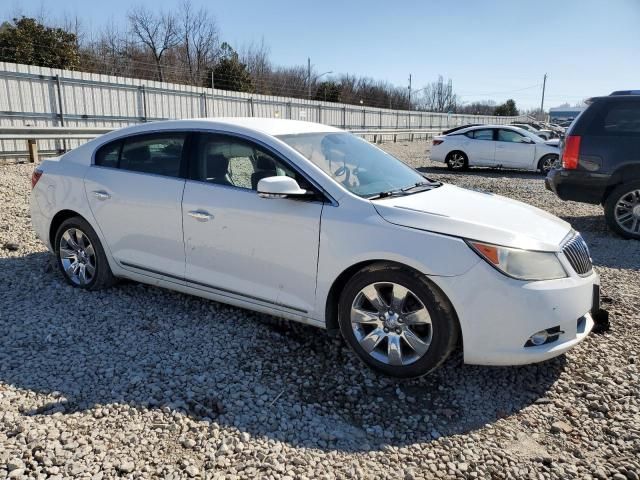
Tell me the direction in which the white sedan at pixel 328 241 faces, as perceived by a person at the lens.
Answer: facing the viewer and to the right of the viewer

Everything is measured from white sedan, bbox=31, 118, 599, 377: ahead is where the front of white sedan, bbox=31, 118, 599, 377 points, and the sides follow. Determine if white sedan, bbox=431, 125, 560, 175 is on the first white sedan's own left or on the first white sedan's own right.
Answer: on the first white sedan's own left

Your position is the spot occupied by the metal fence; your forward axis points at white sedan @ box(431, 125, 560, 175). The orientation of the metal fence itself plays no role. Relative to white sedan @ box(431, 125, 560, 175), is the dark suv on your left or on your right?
right

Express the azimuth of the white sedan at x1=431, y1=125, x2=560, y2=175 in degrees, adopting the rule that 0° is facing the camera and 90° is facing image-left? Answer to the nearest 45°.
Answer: approximately 270°

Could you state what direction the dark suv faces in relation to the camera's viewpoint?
facing to the right of the viewer

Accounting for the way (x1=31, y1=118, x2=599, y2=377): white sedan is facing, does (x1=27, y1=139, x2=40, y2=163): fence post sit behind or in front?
behind

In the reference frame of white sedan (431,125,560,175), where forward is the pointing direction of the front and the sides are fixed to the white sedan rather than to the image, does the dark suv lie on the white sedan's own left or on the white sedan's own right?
on the white sedan's own right
